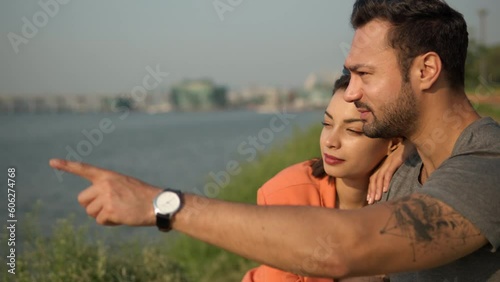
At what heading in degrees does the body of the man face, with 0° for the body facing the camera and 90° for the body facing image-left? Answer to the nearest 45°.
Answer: approximately 90°

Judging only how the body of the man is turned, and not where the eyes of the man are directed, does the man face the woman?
no

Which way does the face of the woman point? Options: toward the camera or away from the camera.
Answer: toward the camera

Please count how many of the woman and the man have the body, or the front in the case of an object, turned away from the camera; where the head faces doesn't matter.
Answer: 0

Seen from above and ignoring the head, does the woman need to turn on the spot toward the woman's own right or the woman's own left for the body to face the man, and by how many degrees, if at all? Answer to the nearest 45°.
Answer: approximately 45° to the woman's own left

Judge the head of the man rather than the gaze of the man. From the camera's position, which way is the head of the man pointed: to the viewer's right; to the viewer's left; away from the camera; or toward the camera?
to the viewer's left
